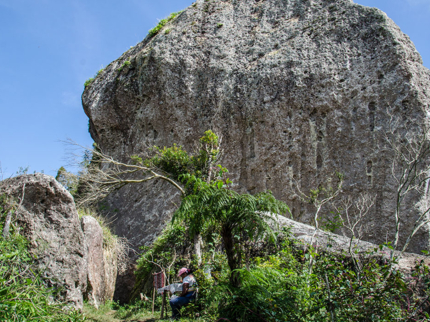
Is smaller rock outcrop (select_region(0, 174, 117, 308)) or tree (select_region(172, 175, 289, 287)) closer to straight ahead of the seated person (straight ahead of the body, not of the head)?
the smaller rock outcrop

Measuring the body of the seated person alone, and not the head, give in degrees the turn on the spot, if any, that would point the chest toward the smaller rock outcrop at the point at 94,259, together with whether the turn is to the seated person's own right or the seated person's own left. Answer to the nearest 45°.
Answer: approximately 45° to the seated person's own right

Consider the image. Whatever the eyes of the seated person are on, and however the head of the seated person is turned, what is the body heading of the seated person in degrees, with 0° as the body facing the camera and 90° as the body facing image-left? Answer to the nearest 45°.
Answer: approximately 90°

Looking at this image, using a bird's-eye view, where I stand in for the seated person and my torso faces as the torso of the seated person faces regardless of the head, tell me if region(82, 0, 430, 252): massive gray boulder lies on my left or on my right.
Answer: on my right

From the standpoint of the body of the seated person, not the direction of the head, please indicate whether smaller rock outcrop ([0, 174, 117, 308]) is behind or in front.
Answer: in front

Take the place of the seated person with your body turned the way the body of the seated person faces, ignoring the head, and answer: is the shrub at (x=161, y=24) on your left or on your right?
on your right

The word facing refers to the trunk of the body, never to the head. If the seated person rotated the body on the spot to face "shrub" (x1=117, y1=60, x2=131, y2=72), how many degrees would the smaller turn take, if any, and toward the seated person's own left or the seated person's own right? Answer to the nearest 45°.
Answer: approximately 90° to the seated person's own right
